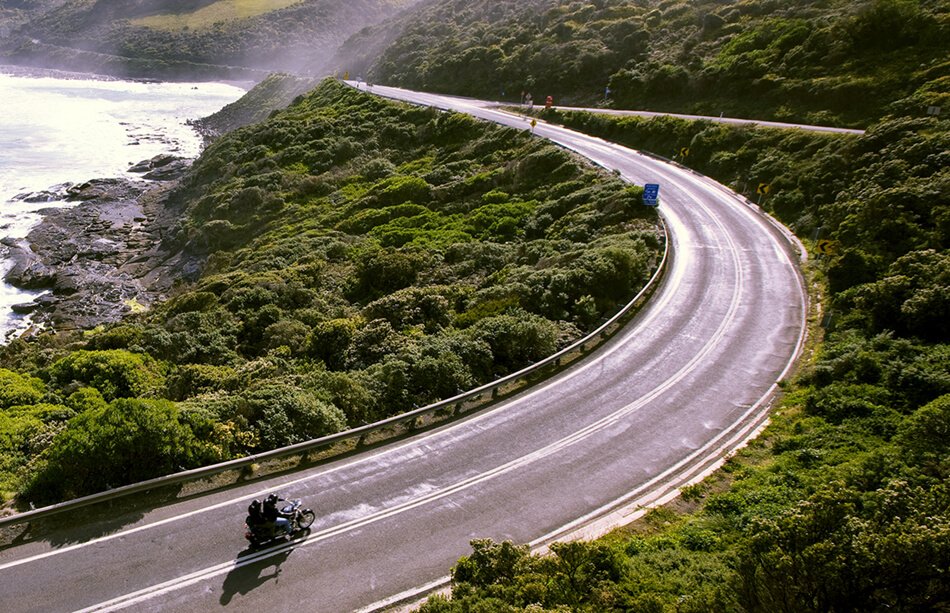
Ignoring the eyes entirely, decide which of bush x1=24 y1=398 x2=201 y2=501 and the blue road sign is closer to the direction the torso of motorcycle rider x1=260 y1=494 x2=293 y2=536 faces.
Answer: the blue road sign

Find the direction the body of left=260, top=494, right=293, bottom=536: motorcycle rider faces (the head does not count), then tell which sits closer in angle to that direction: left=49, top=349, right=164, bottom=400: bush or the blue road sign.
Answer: the blue road sign

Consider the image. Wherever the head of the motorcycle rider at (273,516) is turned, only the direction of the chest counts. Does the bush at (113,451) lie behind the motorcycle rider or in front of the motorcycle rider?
behind

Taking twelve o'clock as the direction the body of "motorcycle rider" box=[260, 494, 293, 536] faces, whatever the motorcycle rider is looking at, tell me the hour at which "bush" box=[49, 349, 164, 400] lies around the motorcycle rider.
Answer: The bush is roughly at 8 o'clock from the motorcycle rider.

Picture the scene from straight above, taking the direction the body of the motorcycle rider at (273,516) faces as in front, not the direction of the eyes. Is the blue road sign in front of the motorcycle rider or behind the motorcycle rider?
in front

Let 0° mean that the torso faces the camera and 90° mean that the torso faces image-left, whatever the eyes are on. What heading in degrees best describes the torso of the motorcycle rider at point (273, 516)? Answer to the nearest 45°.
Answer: approximately 270°
